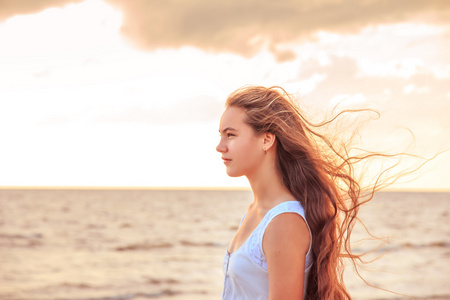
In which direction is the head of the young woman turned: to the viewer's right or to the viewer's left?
to the viewer's left

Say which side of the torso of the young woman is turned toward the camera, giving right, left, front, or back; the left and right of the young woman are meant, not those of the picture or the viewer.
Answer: left
